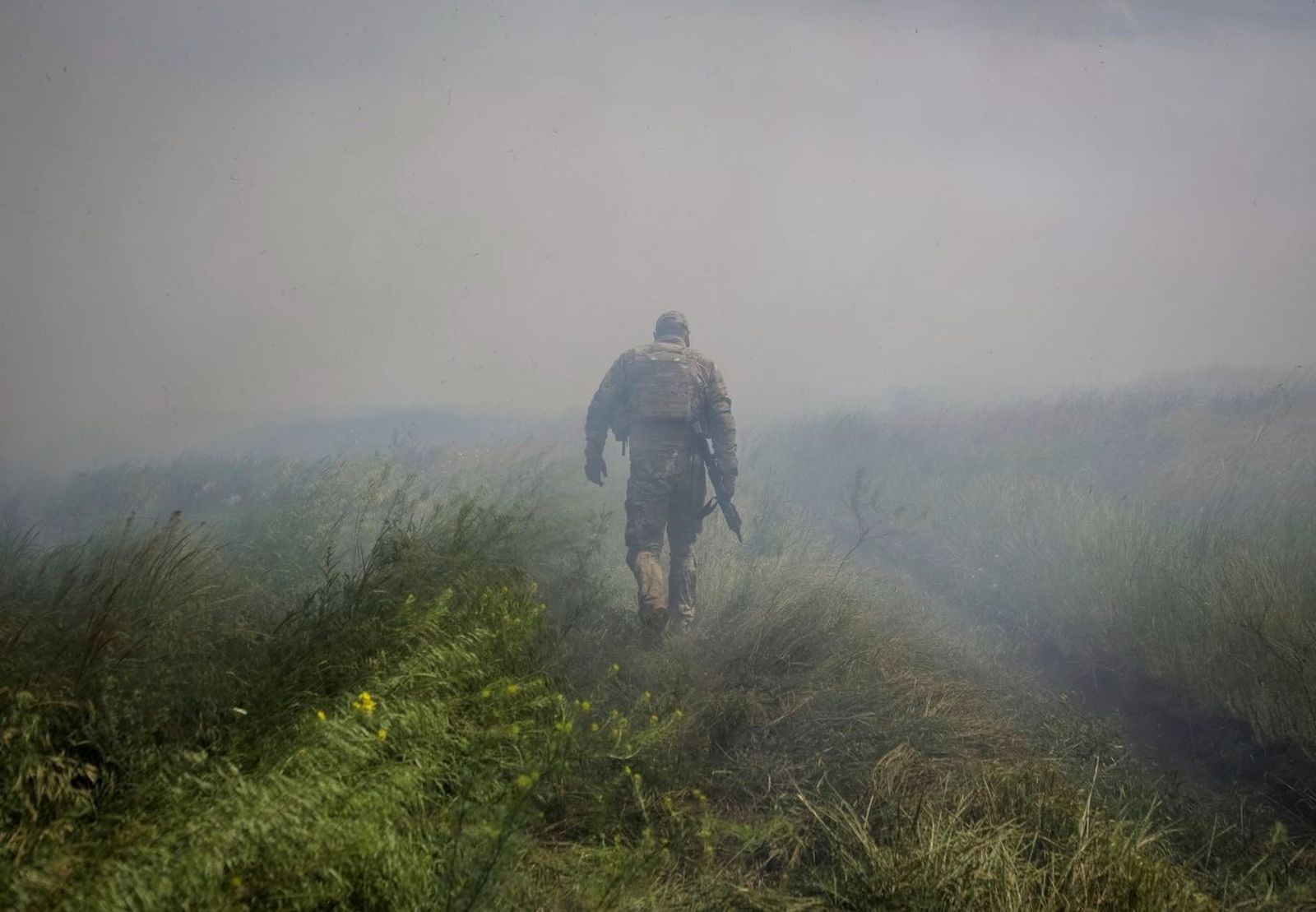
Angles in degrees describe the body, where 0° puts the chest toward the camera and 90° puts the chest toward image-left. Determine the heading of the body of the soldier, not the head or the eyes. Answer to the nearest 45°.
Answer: approximately 180°

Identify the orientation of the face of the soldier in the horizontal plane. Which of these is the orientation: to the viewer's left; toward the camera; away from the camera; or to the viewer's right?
away from the camera
